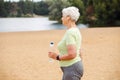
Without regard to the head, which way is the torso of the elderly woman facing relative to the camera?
to the viewer's left

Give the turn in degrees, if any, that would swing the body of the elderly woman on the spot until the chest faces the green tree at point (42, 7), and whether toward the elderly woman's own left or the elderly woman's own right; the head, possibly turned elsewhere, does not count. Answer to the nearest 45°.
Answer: approximately 90° to the elderly woman's own right

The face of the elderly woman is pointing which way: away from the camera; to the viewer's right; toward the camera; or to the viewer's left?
to the viewer's left

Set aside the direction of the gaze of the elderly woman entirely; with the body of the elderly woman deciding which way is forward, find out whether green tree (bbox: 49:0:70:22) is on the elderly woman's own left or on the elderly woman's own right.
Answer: on the elderly woman's own right

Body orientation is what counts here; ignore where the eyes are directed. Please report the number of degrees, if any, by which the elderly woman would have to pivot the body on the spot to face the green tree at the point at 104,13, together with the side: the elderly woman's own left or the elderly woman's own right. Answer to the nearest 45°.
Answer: approximately 90° to the elderly woman's own right
